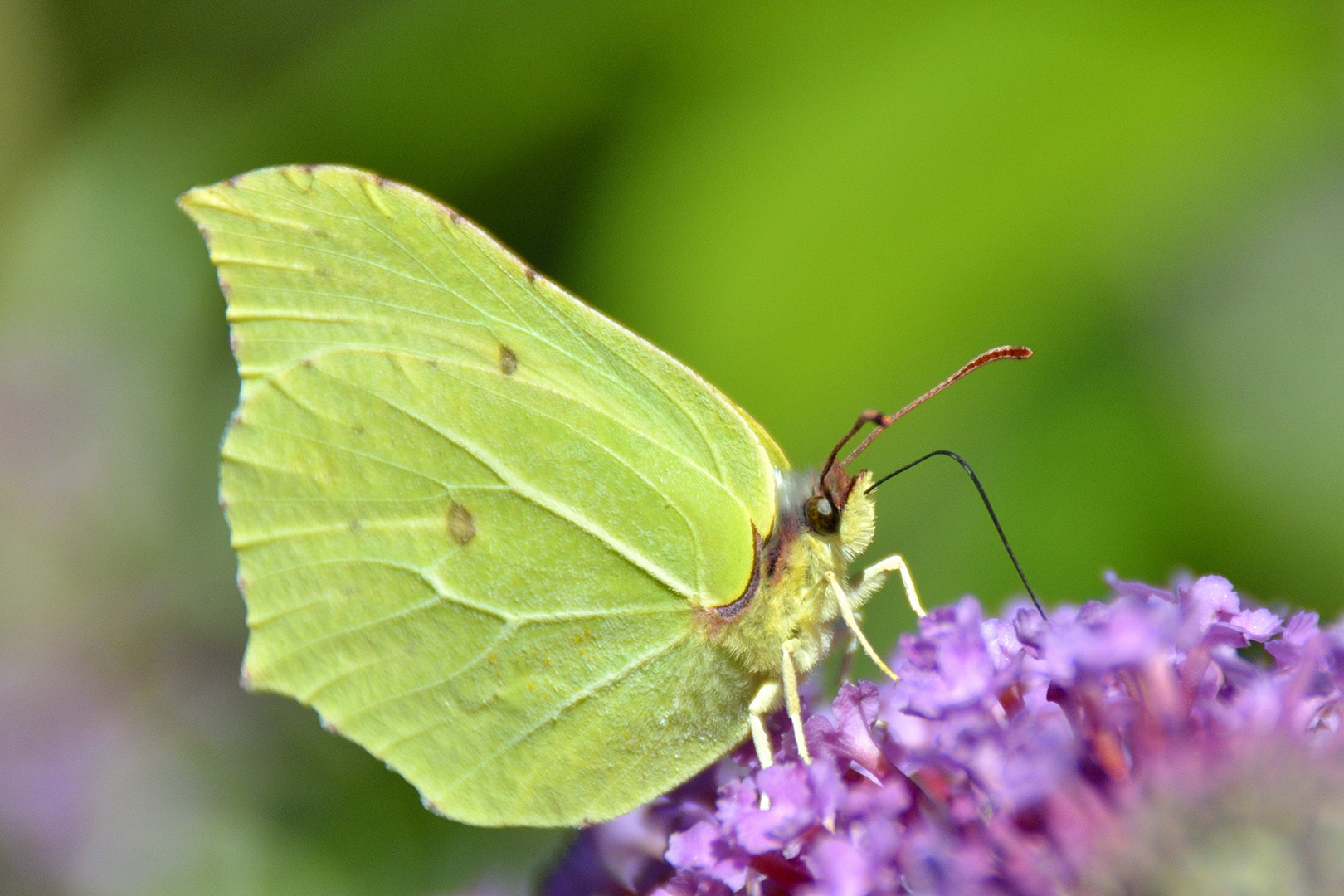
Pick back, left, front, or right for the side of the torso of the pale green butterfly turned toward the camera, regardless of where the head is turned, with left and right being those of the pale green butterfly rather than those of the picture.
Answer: right
